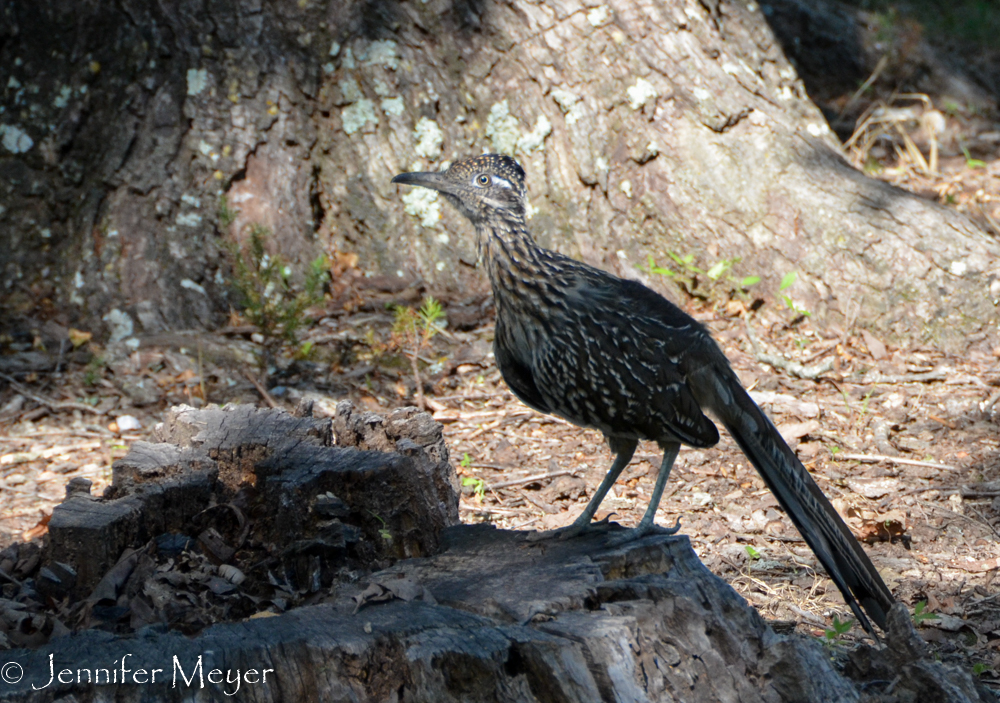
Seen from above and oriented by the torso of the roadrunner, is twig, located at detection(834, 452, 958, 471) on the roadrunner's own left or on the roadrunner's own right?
on the roadrunner's own right

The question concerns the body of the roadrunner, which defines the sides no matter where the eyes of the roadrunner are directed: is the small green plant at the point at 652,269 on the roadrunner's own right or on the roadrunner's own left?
on the roadrunner's own right

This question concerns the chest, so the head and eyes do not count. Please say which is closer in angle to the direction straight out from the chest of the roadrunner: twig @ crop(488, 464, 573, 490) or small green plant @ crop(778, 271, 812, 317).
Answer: the twig

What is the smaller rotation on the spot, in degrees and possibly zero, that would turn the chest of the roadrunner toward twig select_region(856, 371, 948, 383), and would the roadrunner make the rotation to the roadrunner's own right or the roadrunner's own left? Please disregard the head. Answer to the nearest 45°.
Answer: approximately 135° to the roadrunner's own right

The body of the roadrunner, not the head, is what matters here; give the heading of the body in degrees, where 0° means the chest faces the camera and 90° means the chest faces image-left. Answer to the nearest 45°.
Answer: approximately 90°

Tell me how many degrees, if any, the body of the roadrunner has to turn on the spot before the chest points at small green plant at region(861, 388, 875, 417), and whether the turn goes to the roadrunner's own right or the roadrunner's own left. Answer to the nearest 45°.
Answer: approximately 135° to the roadrunner's own right

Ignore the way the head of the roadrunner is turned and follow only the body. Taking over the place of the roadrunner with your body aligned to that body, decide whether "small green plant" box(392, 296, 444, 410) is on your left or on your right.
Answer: on your right

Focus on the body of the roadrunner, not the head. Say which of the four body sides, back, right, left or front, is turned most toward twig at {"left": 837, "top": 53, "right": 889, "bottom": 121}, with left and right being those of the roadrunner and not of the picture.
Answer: right

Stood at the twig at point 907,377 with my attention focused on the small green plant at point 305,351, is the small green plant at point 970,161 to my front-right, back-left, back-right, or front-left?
back-right
